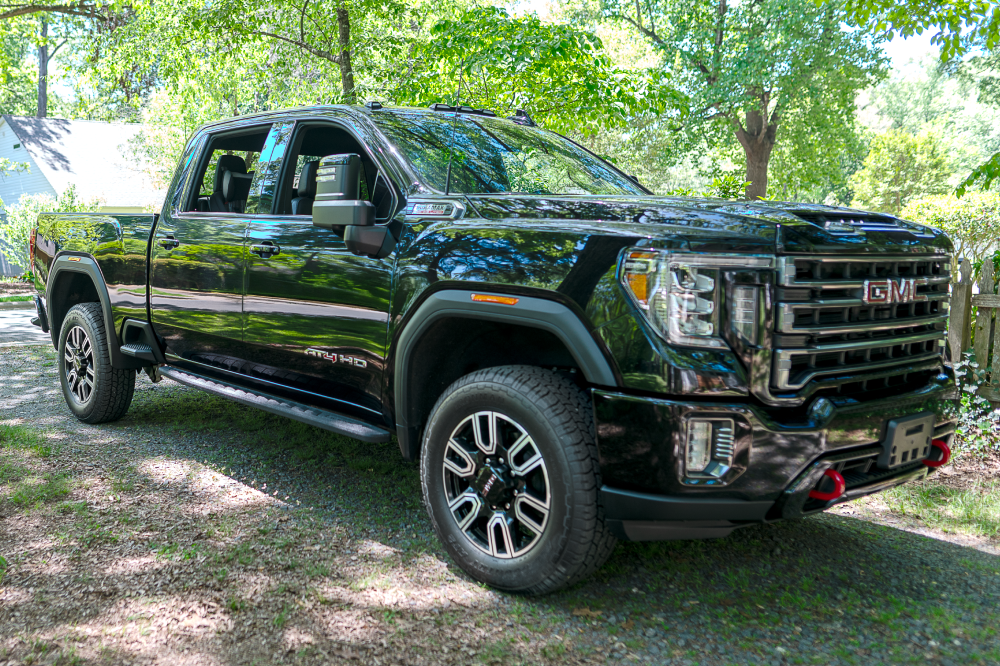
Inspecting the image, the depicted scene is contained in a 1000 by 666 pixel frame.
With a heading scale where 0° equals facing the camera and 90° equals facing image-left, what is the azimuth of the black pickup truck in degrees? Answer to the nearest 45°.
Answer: approximately 315°

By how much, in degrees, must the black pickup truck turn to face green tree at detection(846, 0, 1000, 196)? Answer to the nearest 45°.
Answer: approximately 90° to its left

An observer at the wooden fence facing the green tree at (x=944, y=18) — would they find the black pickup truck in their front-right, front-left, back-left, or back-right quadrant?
back-left

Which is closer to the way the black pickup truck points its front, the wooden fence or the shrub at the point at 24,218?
the wooden fence

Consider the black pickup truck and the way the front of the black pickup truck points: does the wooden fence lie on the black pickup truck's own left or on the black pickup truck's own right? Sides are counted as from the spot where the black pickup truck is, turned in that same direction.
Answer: on the black pickup truck's own left

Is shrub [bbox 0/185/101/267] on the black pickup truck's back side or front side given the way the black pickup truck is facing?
on the back side
